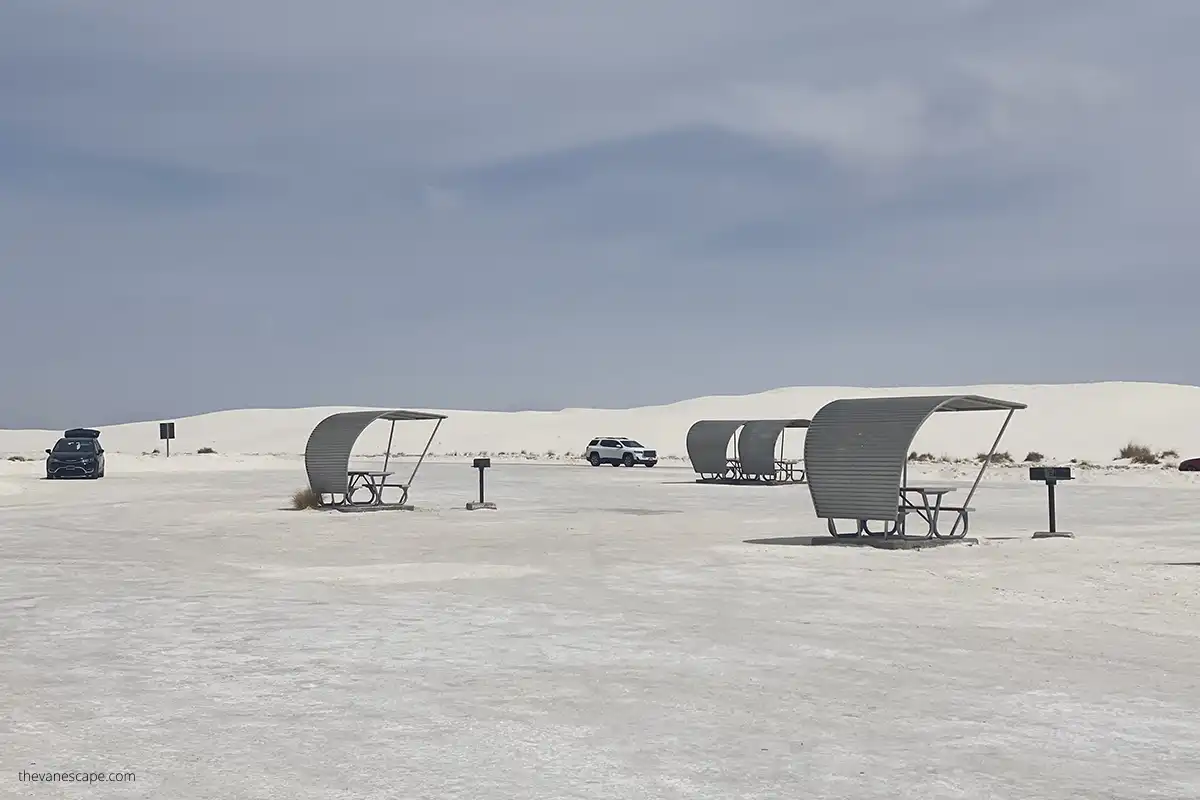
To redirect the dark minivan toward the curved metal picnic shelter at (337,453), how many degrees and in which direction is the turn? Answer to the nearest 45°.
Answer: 0° — it already faces it

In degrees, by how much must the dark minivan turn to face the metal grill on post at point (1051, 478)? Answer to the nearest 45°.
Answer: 0° — it already faces it

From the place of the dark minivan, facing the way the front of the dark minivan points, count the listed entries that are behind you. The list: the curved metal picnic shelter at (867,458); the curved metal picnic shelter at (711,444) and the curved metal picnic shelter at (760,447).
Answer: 0

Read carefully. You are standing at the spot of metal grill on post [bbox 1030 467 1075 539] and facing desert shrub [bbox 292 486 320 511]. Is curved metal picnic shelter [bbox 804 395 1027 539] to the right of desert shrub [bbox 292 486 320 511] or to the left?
left

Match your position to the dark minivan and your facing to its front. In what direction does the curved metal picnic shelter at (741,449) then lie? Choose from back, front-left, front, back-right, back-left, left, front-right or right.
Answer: front-left

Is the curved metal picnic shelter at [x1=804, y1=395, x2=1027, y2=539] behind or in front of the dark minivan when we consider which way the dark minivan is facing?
in front

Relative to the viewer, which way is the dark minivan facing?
toward the camera

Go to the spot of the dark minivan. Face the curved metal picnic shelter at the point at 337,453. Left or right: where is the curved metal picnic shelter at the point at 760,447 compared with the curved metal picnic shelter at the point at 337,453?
left

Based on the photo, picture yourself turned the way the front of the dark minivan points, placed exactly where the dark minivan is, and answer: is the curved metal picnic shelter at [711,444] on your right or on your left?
on your left

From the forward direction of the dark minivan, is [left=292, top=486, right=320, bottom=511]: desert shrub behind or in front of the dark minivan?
in front
